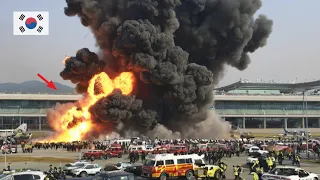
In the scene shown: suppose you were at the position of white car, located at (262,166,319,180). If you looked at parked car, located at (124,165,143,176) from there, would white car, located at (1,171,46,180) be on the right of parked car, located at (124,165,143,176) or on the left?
left

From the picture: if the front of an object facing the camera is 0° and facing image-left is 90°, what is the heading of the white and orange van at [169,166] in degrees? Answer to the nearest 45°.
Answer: approximately 45°

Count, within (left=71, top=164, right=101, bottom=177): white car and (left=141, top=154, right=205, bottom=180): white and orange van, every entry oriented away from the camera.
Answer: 0

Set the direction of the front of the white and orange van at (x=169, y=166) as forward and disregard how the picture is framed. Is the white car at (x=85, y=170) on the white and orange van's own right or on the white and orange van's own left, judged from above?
on the white and orange van's own right

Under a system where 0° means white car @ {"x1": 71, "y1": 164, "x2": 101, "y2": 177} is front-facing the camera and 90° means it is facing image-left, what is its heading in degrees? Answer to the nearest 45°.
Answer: approximately 45°

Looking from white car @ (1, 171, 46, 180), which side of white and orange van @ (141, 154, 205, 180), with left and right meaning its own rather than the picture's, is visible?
front
